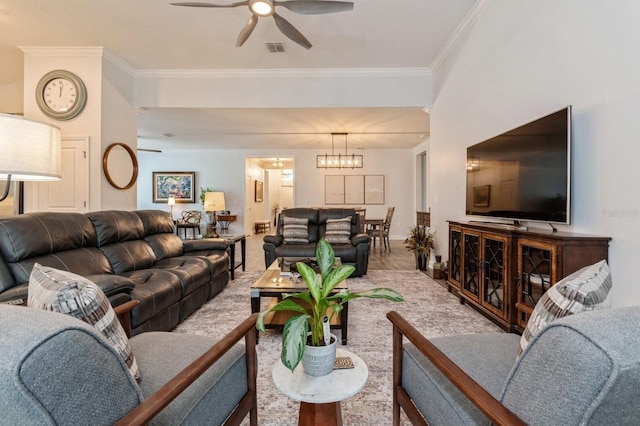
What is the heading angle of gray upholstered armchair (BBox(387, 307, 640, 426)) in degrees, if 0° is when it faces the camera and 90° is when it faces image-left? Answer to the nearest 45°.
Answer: approximately 135°

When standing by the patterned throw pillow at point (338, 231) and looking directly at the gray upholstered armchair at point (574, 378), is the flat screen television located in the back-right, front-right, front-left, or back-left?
front-left

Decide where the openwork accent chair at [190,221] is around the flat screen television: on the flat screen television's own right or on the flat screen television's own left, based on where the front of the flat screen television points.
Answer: on the flat screen television's own right

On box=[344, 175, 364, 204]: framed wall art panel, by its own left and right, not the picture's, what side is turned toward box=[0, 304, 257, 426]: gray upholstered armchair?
front

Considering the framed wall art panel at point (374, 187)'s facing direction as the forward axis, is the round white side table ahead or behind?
ahead

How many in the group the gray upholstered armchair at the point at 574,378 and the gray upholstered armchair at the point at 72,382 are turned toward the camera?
0

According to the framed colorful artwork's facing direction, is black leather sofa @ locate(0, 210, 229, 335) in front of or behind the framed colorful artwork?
in front

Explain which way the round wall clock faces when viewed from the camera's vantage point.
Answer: facing the viewer

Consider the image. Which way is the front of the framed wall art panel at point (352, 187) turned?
toward the camera

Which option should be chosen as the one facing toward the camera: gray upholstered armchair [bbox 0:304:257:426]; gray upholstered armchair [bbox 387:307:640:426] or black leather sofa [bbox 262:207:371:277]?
the black leather sofa

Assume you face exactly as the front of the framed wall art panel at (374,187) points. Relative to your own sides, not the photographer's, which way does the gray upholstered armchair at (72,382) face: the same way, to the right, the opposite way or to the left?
the opposite way

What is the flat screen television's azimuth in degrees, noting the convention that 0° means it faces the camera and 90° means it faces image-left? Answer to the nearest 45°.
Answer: approximately 45°

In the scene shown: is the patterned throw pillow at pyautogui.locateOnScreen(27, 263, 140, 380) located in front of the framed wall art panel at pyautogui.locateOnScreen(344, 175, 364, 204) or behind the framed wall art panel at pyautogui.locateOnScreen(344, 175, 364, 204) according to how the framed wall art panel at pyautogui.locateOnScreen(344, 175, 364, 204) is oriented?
in front

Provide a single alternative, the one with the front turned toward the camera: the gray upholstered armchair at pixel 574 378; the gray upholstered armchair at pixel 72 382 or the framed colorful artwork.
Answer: the framed colorful artwork

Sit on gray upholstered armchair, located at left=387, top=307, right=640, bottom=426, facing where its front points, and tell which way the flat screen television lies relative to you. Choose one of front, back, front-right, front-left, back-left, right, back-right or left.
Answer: front-right

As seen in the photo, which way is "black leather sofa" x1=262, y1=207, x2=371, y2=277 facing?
toward the camera
